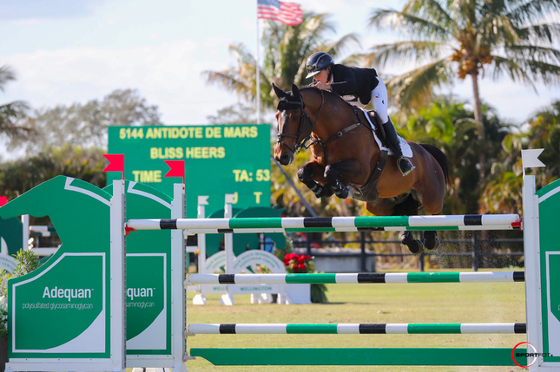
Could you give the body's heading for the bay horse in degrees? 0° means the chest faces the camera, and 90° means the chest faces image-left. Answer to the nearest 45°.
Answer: approximately 45°

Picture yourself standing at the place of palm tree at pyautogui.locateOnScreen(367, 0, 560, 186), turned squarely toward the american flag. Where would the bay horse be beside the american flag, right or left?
left

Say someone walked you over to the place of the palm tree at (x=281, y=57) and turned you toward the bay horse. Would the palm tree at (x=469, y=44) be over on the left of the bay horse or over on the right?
left

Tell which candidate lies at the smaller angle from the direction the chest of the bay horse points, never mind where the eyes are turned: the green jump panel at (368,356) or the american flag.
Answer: the green jump panel

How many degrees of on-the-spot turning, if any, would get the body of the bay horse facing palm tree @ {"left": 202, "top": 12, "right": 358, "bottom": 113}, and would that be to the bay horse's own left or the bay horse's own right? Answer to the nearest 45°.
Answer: approximately 135° to the bay horse's own right

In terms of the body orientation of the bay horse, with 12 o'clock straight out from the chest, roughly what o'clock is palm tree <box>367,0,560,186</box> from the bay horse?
The palm tree is roughly at 5 o'clock from the bay horse.
